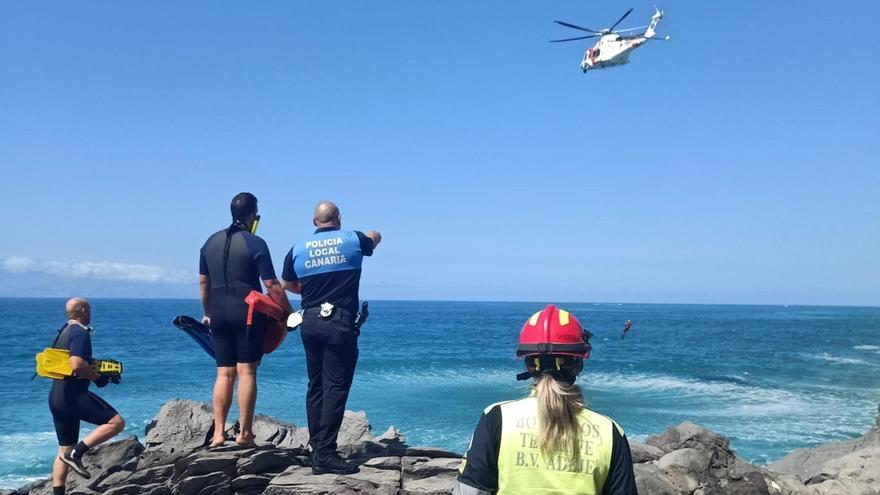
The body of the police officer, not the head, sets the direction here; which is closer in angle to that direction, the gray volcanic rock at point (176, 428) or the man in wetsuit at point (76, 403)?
the gray volcanic rock

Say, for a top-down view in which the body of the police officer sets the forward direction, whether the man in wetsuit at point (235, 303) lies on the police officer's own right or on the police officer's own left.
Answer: on the police officer's own left

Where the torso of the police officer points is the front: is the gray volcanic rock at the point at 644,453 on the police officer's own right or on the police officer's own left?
on the police officer's own right

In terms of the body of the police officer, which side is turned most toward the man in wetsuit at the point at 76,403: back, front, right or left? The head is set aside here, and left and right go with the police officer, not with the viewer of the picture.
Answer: left

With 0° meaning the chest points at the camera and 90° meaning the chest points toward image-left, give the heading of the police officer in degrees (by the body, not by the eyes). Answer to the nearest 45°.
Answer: approximately 180°

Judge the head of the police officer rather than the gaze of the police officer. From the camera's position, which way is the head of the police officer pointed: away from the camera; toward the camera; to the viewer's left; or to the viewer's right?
away from the camera

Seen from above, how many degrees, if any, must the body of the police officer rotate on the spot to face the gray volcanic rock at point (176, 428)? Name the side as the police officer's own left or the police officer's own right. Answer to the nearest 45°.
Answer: approximately 45° to the police officer's own left
